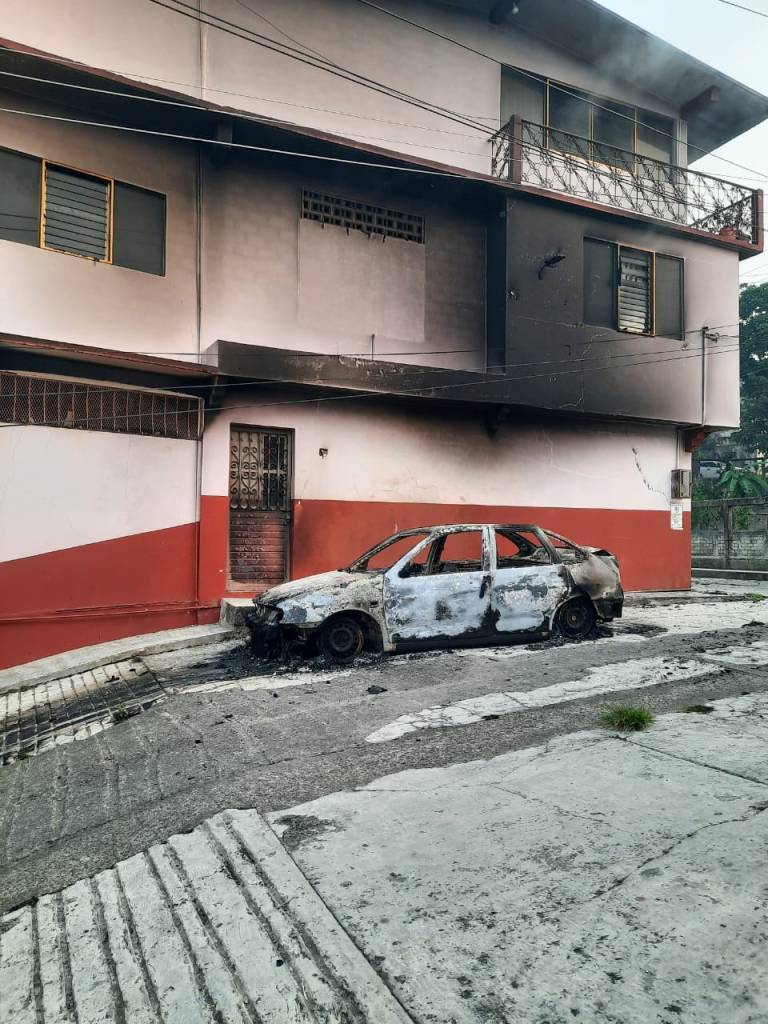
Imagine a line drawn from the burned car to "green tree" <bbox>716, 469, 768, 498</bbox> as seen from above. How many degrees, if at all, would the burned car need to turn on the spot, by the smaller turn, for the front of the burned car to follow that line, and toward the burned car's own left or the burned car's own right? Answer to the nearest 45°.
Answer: approximately 135° to the burned car's own right

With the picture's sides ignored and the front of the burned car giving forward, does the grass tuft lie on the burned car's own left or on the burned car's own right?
on the burned car's own left

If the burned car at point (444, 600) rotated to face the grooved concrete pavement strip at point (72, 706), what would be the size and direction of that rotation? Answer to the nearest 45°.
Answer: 0° — it already faces it

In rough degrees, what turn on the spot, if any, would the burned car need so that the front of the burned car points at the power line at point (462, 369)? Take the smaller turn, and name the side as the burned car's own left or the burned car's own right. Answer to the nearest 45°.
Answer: approximately 90° to the burned car's own right

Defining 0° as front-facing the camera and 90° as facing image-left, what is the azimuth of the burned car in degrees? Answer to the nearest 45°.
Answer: approximately 90°
